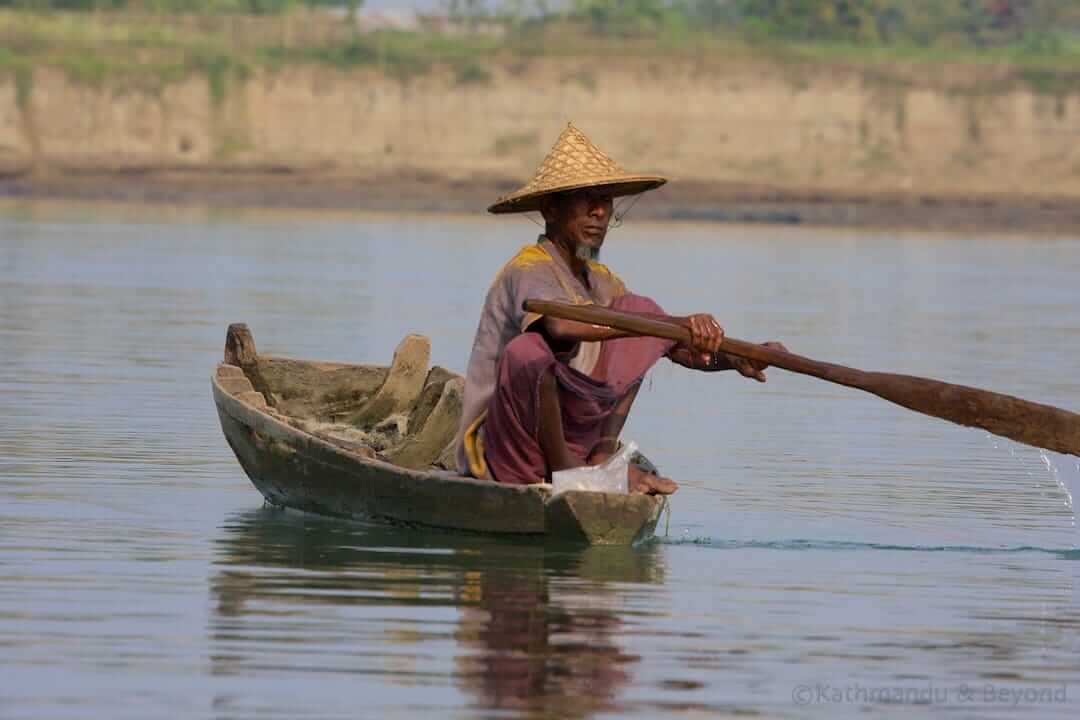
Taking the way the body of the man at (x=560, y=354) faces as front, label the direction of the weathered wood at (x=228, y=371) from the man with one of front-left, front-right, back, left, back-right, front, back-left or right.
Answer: back

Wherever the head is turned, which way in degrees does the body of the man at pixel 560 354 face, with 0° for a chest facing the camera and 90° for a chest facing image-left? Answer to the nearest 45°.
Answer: approximately 315°

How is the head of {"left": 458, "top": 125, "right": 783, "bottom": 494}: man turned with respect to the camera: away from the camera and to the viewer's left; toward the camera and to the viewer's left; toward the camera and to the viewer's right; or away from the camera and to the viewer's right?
toward the camera and to the viewer's right
